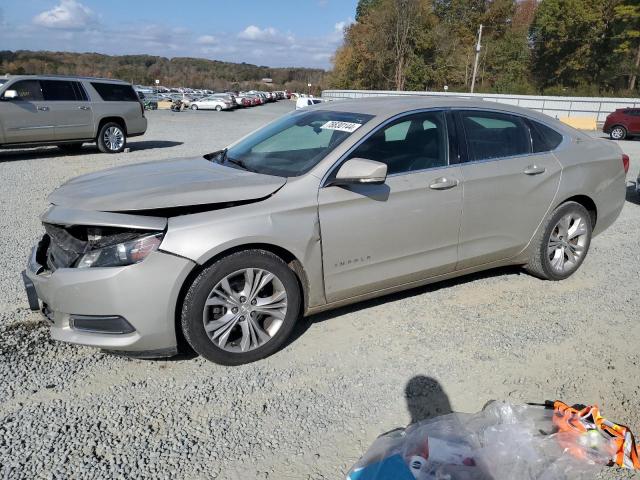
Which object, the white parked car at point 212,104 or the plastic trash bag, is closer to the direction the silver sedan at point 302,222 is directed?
the plastic trash bag

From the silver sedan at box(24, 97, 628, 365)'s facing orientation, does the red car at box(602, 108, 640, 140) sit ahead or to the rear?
to the rear

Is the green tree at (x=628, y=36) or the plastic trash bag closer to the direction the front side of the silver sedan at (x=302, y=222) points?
the plastic trash bag

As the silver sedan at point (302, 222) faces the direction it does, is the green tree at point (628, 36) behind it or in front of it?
behind

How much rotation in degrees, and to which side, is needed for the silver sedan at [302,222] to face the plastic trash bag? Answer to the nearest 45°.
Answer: approximately 90° to its left

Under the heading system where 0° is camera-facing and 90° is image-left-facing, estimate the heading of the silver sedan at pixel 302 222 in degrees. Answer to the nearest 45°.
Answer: approximately 45°
